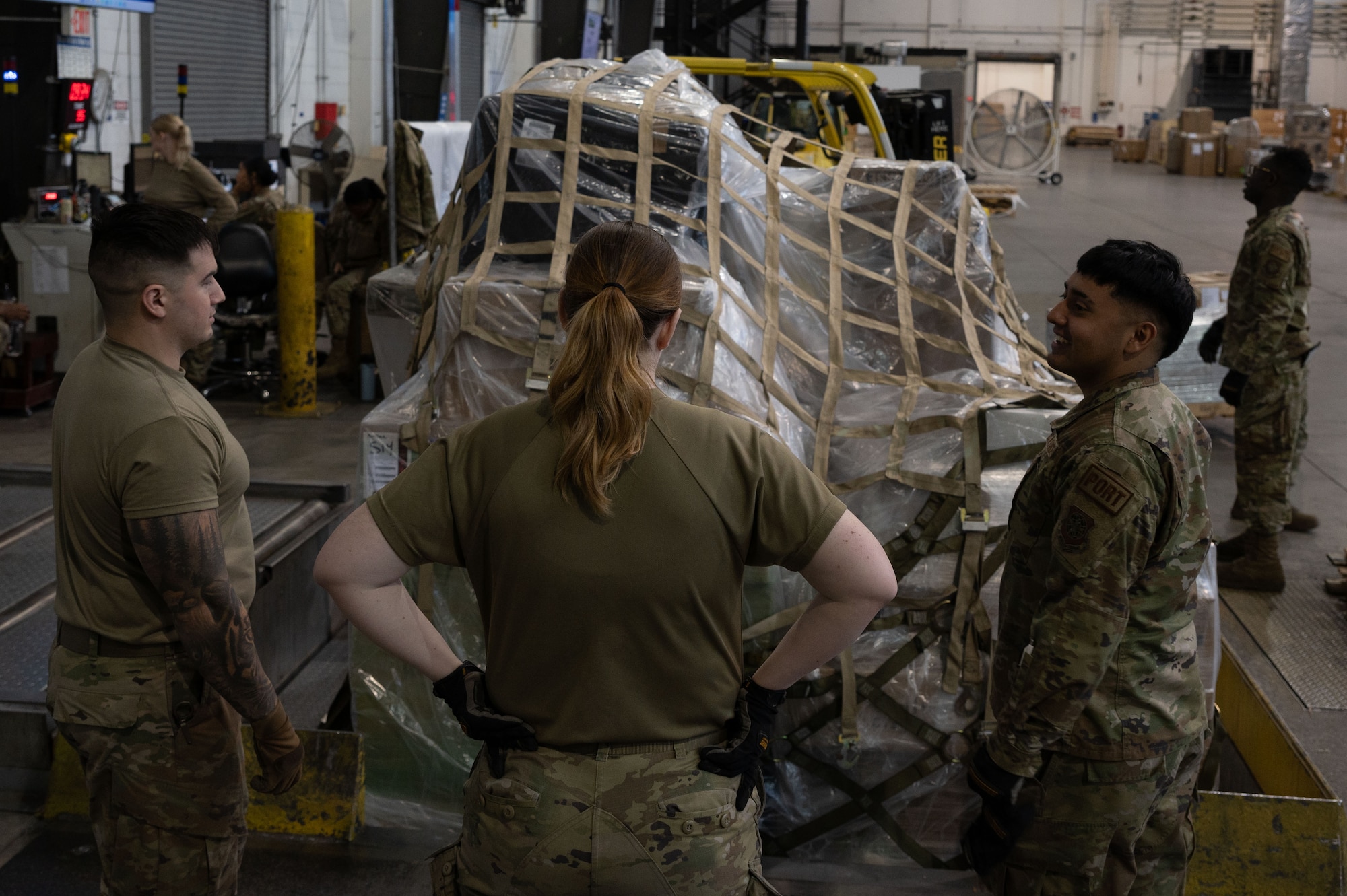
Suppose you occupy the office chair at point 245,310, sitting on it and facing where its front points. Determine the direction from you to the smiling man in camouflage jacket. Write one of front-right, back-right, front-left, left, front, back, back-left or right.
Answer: back

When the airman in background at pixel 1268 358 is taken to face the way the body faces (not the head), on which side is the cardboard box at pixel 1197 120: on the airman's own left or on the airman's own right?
on the airman's own right

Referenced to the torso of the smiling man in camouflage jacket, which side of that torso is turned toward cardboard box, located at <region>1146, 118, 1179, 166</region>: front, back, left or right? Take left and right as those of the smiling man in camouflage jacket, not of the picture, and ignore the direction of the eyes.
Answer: right

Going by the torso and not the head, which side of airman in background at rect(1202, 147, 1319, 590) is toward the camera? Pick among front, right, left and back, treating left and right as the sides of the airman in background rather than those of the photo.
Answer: left

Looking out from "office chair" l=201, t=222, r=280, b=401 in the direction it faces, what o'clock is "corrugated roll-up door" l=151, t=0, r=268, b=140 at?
The corrugated roll-up door is roughly at 12 o'clock from the office chair.

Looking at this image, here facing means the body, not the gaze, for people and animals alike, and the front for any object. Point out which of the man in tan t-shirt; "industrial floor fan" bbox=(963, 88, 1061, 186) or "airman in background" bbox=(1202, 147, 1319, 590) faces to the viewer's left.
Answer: the airman in background

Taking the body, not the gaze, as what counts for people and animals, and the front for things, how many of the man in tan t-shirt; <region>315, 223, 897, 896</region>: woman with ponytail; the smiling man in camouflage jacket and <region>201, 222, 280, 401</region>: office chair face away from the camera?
2

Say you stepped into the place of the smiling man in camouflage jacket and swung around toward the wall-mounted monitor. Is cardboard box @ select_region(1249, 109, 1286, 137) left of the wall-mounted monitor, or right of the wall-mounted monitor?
right
